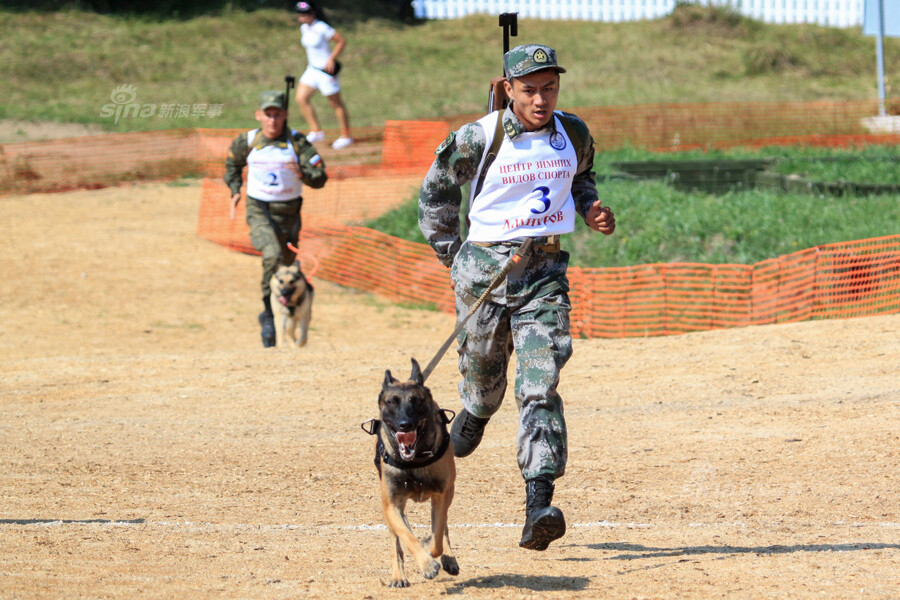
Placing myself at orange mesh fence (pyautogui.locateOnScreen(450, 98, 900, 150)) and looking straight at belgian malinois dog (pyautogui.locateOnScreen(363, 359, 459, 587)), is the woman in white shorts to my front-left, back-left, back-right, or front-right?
front-right

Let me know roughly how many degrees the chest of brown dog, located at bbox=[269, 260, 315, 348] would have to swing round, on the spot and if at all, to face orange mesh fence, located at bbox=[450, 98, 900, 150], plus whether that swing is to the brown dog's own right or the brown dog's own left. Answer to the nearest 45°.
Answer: approximately 135° to the brown dog's own left

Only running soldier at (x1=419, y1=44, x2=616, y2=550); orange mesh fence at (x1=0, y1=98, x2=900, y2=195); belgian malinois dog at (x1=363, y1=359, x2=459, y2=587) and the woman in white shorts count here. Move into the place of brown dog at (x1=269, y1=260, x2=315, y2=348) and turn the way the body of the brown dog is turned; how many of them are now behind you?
2

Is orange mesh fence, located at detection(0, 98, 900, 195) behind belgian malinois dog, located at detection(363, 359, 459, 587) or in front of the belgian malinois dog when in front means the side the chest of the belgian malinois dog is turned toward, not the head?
behind

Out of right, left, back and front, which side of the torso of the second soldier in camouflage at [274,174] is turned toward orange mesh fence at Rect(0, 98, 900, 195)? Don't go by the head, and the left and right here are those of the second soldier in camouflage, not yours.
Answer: back

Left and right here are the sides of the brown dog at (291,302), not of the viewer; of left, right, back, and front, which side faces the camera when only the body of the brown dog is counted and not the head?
front

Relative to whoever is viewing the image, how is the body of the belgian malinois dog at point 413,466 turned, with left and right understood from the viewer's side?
facing the viewer

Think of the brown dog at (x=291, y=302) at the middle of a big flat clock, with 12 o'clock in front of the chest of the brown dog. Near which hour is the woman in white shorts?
The woman in white shorts is roughly at 6 o'clock from the brown dog.

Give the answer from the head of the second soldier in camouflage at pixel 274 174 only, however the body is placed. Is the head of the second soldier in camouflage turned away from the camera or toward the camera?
toward the camera

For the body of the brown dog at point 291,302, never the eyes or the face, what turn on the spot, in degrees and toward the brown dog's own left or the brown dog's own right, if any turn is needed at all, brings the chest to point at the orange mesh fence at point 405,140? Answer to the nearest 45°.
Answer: approximately 180°

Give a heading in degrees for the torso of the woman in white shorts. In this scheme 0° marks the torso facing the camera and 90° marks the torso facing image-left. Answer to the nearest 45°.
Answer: approximately 45°

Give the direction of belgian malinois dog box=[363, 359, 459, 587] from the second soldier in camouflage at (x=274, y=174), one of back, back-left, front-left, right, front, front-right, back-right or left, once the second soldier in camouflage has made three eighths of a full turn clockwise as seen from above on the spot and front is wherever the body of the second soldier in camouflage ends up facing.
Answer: back-left

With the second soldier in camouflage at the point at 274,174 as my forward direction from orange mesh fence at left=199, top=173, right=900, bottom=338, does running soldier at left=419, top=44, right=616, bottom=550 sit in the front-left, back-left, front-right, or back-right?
front-left
